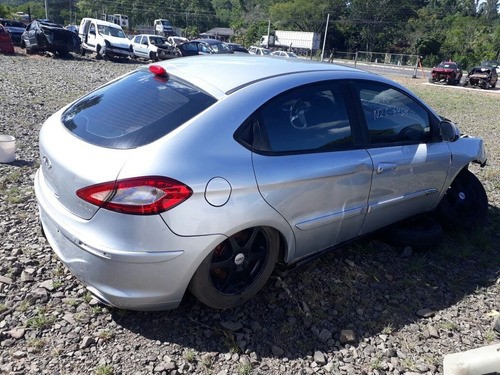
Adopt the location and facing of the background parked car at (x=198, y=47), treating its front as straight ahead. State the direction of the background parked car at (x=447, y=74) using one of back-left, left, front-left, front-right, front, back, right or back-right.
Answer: front-left

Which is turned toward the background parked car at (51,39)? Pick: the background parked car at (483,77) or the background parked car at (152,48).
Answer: the background parked car at (483,77)

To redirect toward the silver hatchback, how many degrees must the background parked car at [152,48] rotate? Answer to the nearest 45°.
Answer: approximately 45° to its right

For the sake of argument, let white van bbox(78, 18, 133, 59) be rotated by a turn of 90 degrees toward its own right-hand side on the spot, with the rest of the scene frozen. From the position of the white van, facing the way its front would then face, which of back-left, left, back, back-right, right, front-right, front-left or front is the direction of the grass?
front-left

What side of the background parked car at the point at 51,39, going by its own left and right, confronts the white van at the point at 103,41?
left

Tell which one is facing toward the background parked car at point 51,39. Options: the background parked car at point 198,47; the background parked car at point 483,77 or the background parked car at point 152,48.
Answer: the background parked car at point 483,77

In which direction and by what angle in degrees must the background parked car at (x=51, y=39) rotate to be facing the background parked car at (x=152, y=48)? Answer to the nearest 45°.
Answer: approximately 90° to its left

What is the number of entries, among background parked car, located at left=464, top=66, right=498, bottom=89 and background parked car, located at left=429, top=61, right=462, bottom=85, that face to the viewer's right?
0

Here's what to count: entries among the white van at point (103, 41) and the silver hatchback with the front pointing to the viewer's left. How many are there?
0

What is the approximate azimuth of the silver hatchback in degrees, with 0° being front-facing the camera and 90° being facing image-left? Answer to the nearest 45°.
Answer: approximately 225°

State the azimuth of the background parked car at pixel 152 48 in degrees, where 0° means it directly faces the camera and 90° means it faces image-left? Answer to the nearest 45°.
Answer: approximately 315°

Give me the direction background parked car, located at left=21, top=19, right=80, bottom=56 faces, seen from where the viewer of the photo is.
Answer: facing the viewer and to the right of the viewer

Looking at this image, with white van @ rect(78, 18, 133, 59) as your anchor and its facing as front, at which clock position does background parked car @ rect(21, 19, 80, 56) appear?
The background parked car is roughly at 5 o'clock from the white van.
